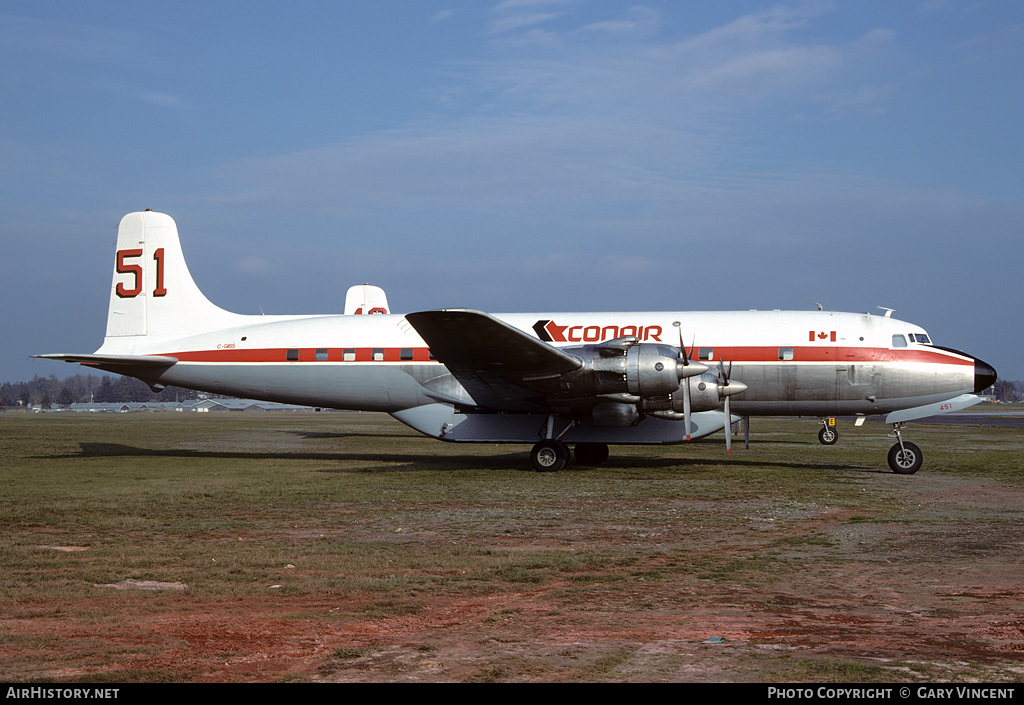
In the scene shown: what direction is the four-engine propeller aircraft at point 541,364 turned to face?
to the viewer's right
